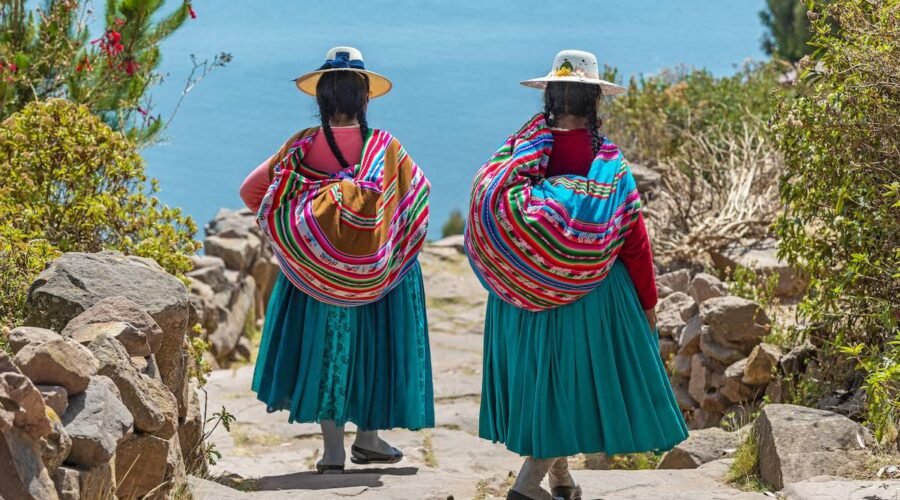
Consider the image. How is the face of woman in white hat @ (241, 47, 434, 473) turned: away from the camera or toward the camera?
away from the camera

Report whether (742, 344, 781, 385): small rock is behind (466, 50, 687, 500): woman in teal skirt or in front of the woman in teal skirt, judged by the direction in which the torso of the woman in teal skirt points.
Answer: in front

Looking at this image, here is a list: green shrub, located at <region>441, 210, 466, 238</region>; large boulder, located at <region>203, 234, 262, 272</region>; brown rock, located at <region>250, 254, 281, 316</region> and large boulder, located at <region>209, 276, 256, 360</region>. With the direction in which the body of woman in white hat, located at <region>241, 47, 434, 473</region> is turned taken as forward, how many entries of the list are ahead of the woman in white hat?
4

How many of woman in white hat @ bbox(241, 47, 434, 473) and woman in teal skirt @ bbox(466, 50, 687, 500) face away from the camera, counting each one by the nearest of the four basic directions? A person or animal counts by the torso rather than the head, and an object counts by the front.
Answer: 2

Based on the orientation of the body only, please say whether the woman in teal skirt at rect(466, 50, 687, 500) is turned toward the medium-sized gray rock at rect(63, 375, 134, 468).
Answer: no

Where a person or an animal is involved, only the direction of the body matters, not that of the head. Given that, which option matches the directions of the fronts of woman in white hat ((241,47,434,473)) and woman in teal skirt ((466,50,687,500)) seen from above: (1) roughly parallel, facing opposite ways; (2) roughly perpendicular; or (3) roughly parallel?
roughly parallel

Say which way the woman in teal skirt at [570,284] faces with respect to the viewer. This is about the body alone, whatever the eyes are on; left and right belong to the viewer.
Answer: facing away from the viewer

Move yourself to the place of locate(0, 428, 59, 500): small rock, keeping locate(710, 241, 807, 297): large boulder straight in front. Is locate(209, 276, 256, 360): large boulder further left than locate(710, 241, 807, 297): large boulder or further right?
left

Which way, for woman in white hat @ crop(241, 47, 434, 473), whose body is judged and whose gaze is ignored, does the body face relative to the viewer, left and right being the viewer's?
facing away from the viewer

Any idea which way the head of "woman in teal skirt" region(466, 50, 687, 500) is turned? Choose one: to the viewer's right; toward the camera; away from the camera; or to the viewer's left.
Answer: away from the camera

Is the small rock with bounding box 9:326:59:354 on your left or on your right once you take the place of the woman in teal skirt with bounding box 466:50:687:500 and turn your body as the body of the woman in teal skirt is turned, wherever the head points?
on your left

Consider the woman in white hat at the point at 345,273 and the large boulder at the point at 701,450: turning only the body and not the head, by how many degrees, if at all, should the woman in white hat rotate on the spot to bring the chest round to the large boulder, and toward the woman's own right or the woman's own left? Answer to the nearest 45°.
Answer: approximately 90° to the woman's own right
